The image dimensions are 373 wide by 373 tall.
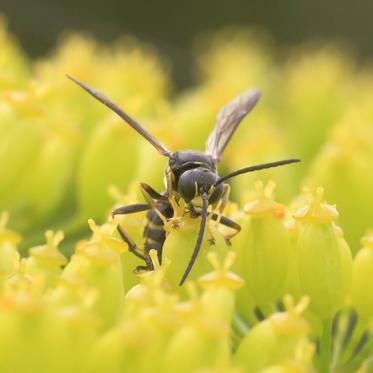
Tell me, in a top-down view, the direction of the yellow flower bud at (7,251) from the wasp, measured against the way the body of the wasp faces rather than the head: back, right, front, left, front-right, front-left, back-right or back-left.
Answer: back-right

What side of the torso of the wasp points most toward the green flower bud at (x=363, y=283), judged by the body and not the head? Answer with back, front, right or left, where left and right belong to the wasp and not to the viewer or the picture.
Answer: left

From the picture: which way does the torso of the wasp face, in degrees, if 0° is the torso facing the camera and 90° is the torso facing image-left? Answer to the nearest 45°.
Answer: approximately 315°

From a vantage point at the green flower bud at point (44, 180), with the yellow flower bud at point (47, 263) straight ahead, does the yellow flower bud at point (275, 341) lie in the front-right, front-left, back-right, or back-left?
front-left
